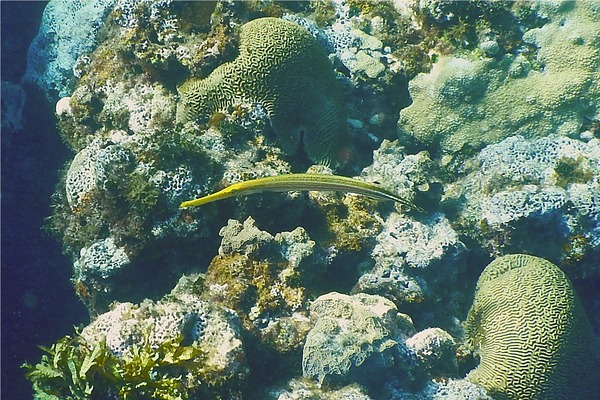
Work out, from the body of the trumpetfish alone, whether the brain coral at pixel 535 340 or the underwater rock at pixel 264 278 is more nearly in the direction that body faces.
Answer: the underwater rock

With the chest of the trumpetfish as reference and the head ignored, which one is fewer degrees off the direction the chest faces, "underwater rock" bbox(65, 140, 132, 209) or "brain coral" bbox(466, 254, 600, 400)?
the underwater rock

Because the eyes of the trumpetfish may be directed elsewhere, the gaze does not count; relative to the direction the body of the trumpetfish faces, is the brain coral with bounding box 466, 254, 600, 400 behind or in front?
behind

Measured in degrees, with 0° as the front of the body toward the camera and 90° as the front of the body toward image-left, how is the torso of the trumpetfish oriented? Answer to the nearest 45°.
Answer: approximately 90°
